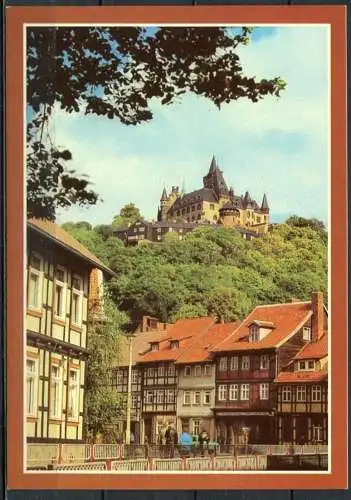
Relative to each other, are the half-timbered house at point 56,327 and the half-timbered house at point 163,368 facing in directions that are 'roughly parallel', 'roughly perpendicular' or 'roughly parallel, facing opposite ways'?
roughly perpendicular

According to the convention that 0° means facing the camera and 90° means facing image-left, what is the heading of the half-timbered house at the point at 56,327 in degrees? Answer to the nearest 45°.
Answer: approximately 315°

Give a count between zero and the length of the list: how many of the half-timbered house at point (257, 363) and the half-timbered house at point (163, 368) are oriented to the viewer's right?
0

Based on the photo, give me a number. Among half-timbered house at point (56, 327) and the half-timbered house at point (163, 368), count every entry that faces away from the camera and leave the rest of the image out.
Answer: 0

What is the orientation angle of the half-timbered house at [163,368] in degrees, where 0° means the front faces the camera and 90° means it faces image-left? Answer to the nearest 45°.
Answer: approximately 45°
